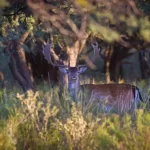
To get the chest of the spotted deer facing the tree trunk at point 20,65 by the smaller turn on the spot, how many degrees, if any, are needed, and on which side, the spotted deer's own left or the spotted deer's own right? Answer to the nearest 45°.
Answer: approximately 45° to the spotted deer's own right

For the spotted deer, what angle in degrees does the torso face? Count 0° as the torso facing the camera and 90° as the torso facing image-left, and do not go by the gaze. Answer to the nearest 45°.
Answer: approximately 90°
